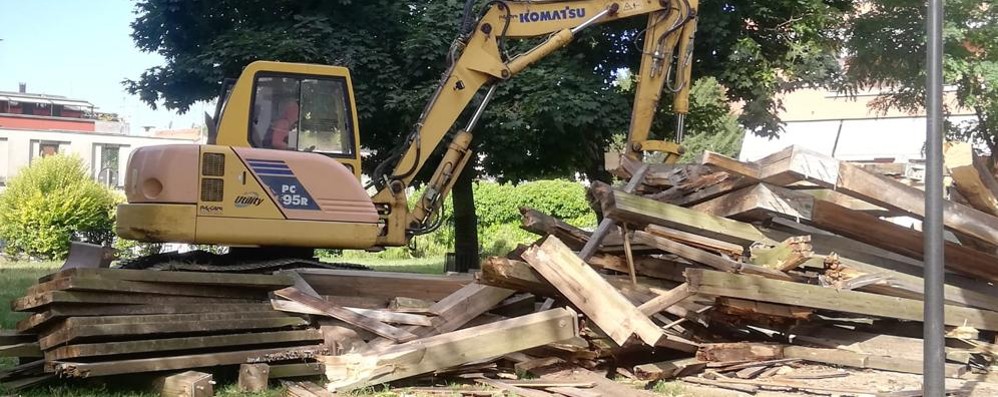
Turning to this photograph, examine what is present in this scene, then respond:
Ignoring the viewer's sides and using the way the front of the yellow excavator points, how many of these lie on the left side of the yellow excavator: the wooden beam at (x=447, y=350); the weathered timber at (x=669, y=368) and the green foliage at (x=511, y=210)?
1

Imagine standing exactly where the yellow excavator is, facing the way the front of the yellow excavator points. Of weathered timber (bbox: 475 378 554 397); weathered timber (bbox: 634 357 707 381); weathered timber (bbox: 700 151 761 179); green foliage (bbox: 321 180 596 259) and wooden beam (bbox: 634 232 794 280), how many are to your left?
1

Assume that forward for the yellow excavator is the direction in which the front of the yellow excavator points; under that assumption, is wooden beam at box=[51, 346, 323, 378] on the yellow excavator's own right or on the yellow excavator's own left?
on the yellow excavator's own right

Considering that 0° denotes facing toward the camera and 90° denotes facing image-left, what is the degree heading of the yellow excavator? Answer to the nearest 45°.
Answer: approximately 270°

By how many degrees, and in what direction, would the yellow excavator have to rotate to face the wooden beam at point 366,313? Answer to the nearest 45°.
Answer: approximately 90° to its right

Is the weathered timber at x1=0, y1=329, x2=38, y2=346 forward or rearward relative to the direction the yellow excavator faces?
rearward

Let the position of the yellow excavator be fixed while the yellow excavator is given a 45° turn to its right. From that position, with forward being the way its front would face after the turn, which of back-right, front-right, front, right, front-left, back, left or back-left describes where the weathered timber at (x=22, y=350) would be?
right
